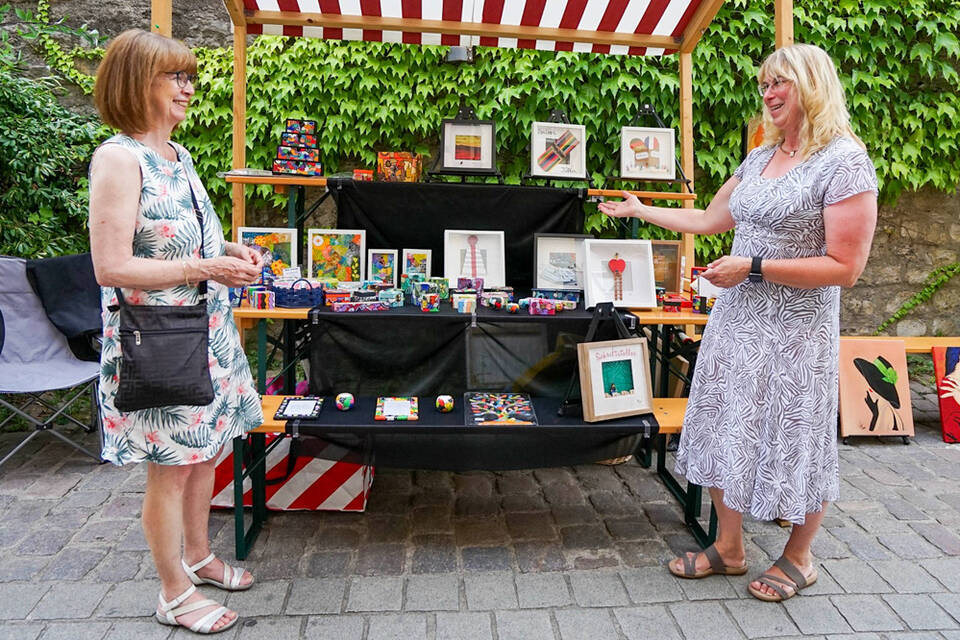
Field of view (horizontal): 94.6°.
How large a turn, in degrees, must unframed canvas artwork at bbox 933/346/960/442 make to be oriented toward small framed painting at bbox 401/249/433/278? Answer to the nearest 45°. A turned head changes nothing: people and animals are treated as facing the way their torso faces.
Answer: approximately 45° to its right

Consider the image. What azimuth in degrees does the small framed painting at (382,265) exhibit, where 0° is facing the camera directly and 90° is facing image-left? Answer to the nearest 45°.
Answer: approximately 0°

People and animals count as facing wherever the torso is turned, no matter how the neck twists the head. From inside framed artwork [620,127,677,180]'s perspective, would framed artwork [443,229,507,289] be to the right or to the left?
on its right

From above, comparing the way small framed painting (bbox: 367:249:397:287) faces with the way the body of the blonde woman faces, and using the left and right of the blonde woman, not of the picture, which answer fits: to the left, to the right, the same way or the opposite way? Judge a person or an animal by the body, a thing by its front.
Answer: to the left
